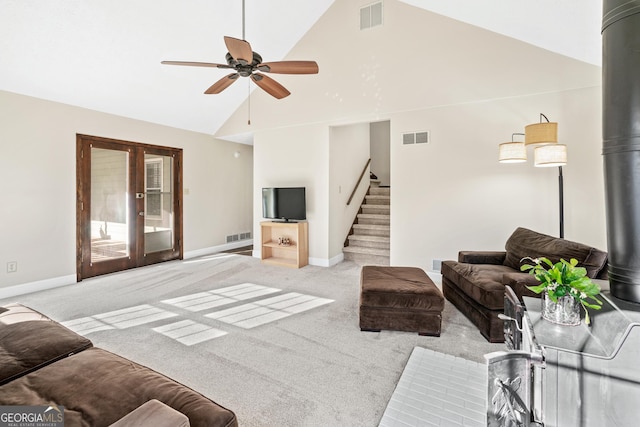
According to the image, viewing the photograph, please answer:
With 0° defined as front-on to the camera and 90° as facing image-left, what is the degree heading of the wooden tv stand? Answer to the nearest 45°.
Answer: approximately 45°

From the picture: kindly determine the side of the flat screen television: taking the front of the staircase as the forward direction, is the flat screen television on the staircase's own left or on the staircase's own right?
on the staircase's own right

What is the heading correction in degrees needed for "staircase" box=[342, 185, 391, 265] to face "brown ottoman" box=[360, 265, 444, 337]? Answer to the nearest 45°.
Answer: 0° — it already faces it

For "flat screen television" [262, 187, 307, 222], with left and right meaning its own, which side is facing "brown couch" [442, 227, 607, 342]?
left

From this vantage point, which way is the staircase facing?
toward the camera

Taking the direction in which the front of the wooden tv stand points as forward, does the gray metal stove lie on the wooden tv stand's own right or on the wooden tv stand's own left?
on the wooden tv stand's own left

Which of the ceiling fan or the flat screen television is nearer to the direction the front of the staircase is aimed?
the ceiling fan

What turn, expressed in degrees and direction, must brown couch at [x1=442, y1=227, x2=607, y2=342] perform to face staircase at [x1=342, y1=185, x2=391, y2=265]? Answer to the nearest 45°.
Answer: approximately 90° to its right

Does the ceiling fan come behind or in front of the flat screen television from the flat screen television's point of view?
in front

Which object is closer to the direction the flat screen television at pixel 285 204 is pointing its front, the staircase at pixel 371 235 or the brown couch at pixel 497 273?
the brown couch

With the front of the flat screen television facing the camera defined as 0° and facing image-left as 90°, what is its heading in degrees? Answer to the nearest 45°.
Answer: approximately 45°

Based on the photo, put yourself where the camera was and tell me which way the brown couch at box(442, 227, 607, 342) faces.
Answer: facing the viewer and to the left of the viewer

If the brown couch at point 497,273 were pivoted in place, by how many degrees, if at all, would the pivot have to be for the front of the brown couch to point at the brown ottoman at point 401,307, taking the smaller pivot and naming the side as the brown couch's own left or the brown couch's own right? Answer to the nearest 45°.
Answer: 0° — it already faces it

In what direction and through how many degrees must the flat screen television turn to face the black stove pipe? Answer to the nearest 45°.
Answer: approximately 90° to its left

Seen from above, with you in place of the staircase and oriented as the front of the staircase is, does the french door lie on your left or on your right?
on your right
